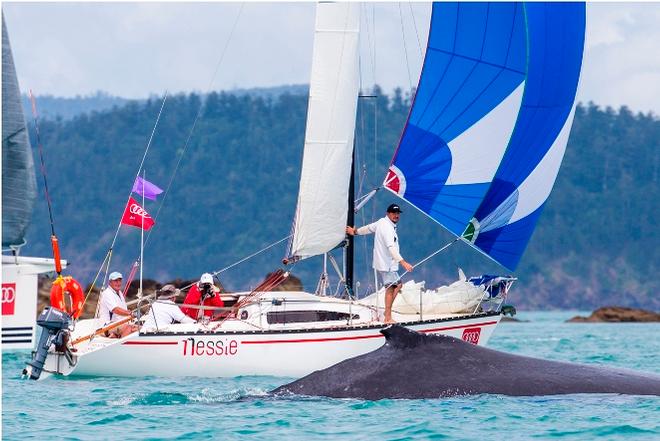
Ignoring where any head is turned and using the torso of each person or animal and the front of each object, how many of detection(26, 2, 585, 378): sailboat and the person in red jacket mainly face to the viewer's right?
1

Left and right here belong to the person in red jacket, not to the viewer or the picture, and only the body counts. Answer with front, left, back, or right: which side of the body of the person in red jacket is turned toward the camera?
front

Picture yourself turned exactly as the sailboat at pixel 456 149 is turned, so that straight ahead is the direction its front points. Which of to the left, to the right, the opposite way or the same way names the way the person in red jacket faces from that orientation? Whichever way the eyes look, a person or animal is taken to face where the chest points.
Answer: to the right

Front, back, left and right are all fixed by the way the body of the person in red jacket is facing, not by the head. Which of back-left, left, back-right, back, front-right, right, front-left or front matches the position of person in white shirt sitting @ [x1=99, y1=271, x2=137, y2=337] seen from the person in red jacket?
right

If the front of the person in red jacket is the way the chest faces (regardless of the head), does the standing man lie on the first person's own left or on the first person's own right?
on the first person's own left

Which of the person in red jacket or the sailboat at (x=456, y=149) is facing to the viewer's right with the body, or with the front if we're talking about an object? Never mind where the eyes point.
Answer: the sailboat

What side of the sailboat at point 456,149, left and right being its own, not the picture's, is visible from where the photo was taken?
right

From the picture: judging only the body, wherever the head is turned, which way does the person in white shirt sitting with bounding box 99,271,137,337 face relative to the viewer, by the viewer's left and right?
facing the viewer and to the right of the viewer
